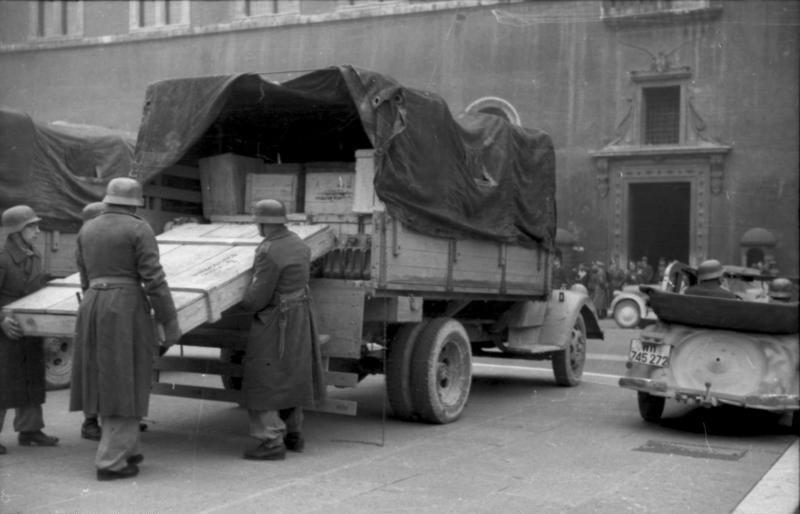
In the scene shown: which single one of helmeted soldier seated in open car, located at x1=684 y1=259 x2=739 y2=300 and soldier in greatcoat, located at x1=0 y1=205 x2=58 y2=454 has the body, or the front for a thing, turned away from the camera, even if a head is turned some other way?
the helmeted soldier seated in open car

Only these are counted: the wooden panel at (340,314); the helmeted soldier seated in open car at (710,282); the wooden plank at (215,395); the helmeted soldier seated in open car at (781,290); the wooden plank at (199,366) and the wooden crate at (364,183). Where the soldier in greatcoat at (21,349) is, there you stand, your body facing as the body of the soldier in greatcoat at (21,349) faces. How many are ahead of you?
6

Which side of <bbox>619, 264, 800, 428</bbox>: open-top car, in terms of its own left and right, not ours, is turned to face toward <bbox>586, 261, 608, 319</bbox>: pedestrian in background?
front

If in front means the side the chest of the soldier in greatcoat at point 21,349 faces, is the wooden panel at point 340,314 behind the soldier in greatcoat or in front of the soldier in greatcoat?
in front

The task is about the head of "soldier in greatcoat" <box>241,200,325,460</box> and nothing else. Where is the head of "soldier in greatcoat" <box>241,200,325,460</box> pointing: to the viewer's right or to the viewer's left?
to the viewer's left

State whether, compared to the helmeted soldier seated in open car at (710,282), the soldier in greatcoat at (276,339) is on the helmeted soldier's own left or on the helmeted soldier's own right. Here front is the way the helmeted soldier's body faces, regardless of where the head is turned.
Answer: on the helmeted soldier's own left

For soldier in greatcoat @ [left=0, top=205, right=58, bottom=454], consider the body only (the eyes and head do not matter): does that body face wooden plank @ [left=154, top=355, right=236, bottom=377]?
yes

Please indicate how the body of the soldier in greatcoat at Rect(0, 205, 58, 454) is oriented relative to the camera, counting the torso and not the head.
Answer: to the viewer's right

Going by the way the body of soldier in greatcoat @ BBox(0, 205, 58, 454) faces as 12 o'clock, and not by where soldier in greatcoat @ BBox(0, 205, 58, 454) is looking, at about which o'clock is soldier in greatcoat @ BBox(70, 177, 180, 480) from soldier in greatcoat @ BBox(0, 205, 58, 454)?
soldier in greatcoat @ BBox(70, 177, 180, 480) is roughly at 2 o'clock from soldier in greatcoat @ BBox(0, 205, 58, 454).

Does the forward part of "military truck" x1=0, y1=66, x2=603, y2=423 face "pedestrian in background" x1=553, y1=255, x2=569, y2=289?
yes

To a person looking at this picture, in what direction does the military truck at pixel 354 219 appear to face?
facing away from the viewer and to the right of the viewer

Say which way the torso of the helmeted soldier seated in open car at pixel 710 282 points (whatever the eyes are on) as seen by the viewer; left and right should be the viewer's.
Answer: facing away from the viewer

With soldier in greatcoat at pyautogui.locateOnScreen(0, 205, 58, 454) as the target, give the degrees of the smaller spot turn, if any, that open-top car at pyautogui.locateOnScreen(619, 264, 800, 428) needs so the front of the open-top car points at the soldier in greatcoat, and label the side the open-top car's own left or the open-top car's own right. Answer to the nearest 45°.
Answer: approximately 135° to the open-top car's own left

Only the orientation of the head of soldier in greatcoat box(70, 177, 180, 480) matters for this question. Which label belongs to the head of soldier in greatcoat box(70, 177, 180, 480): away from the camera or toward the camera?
away from the camera

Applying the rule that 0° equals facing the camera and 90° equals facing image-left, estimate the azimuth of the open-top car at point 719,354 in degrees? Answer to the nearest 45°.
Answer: approximately 180°

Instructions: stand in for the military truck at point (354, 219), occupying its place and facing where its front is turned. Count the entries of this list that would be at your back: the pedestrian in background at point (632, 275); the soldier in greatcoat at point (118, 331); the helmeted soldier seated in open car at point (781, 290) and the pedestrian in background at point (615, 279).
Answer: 1

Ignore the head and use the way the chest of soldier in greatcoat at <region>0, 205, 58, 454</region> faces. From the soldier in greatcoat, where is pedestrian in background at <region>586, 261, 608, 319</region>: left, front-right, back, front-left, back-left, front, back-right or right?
front-left

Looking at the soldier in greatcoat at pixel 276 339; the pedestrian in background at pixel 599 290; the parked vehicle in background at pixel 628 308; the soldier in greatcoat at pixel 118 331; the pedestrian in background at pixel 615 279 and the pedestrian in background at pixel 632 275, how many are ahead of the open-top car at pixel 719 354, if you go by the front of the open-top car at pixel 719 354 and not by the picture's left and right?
4
